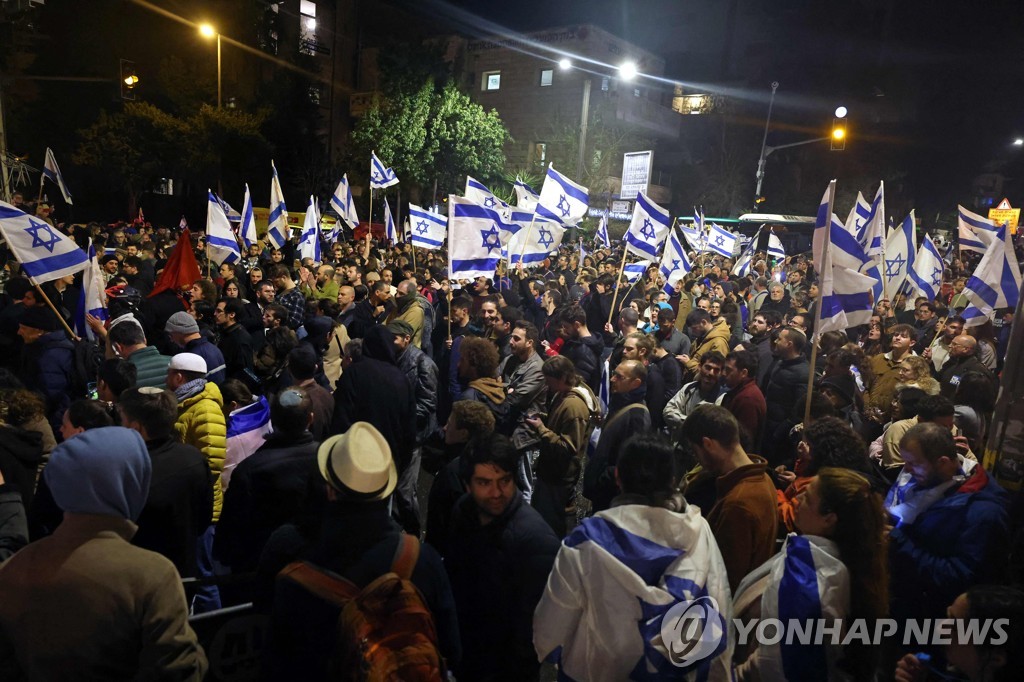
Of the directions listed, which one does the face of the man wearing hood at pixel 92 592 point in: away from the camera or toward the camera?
away from the camera

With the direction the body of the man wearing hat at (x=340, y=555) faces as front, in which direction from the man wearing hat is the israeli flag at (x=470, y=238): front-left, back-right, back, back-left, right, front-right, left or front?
front

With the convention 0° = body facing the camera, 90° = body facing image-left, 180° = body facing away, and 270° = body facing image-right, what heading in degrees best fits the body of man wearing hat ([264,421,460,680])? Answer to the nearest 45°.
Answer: approximately 180°

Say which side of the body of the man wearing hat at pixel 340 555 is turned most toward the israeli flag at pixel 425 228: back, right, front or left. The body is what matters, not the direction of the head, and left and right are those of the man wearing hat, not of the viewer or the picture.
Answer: front

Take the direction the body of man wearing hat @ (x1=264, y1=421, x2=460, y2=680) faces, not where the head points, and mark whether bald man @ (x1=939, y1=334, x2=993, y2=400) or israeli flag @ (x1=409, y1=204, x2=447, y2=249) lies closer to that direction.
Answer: the israeli flag

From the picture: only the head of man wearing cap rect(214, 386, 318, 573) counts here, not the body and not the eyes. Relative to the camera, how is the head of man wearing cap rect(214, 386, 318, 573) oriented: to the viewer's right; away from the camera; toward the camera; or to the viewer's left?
away from the camera

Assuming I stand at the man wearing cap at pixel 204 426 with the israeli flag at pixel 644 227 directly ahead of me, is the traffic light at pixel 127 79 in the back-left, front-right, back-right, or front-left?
front-left

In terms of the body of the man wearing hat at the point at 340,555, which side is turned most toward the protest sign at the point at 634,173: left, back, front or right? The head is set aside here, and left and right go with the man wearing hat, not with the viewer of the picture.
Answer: front

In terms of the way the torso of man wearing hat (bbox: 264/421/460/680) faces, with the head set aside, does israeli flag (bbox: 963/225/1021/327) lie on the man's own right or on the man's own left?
on the man's own right

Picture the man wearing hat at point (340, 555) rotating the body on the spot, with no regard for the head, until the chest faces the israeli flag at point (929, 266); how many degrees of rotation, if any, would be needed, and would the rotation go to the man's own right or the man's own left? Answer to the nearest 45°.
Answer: approximately 45° to the man's own right

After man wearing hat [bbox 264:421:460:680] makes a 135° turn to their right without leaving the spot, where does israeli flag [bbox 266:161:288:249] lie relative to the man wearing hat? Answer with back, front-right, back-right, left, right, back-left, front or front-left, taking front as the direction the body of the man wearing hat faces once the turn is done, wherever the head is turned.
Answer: back-left

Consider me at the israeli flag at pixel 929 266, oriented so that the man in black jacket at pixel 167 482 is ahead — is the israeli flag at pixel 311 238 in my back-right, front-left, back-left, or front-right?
front-right
